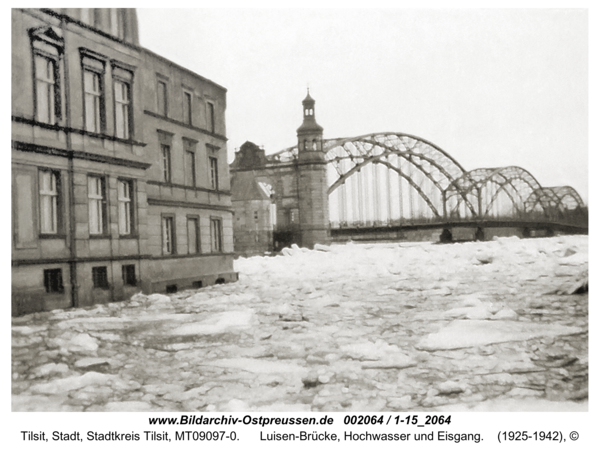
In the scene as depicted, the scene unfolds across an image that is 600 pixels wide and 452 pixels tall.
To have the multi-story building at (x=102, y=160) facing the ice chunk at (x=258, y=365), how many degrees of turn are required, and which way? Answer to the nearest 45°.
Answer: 0° — it already faces it

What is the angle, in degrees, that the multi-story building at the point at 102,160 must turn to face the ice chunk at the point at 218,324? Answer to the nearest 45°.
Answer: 0° — it already faces it

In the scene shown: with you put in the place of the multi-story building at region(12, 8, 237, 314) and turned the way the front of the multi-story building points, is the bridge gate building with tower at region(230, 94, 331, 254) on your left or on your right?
on your left

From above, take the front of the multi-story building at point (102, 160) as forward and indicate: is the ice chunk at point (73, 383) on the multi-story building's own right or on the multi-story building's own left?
on the multi-story building's own right

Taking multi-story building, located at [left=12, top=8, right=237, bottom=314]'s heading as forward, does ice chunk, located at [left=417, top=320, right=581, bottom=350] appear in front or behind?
in front

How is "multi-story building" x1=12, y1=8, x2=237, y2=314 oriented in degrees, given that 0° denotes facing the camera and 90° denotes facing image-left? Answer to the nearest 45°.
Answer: approximately 315°
